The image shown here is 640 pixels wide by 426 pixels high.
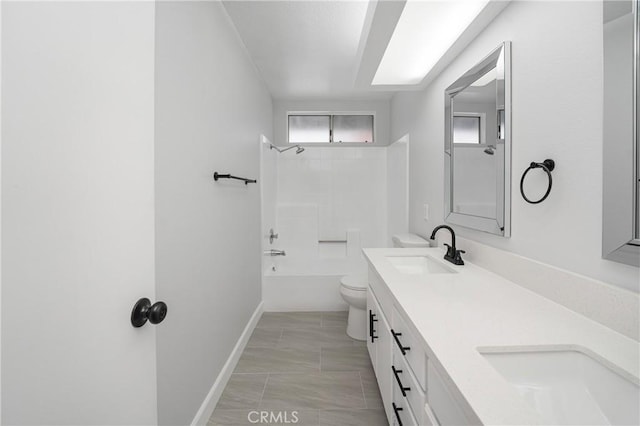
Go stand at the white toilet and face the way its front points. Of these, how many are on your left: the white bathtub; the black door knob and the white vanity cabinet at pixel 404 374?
2

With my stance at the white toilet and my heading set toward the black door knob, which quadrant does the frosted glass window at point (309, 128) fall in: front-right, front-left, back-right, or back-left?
back-right

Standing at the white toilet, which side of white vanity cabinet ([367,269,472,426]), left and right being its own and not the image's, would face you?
right

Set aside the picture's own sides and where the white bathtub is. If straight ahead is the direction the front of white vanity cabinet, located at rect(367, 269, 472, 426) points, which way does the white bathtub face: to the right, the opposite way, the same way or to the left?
to the left

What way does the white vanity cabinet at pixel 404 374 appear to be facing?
to the viewer's left

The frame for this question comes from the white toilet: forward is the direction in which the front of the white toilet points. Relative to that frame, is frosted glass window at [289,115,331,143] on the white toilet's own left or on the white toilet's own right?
on the white toilet's own right

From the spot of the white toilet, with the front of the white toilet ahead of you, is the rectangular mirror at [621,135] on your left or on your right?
on your left

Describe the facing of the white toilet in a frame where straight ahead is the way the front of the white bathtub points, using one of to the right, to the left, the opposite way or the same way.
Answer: to the right

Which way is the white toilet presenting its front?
to the viewer's left
